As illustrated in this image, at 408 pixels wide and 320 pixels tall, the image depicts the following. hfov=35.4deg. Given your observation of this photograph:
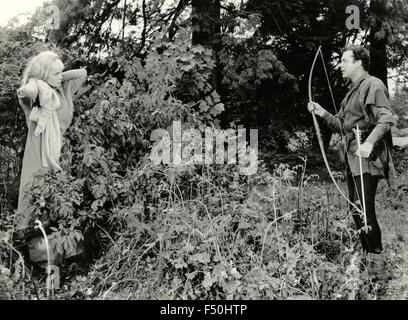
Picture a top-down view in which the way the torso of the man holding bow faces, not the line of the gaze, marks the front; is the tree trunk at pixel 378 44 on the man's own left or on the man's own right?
on the man's own right

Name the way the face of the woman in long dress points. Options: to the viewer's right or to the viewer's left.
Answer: to the viewer's right

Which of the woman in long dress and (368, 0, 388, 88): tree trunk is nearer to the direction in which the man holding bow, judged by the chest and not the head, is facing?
the woman in long dress

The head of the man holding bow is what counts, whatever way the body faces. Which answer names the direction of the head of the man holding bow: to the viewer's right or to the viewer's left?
to the viewer's left

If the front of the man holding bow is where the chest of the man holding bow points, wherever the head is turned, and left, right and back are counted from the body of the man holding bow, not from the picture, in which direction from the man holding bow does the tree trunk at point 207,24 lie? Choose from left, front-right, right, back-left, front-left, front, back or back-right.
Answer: front-right

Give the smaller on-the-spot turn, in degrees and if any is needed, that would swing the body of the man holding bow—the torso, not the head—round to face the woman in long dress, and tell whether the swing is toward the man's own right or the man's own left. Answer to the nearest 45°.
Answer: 0° — they already face them

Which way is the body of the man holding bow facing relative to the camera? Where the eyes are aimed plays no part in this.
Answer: to the viewer's left
